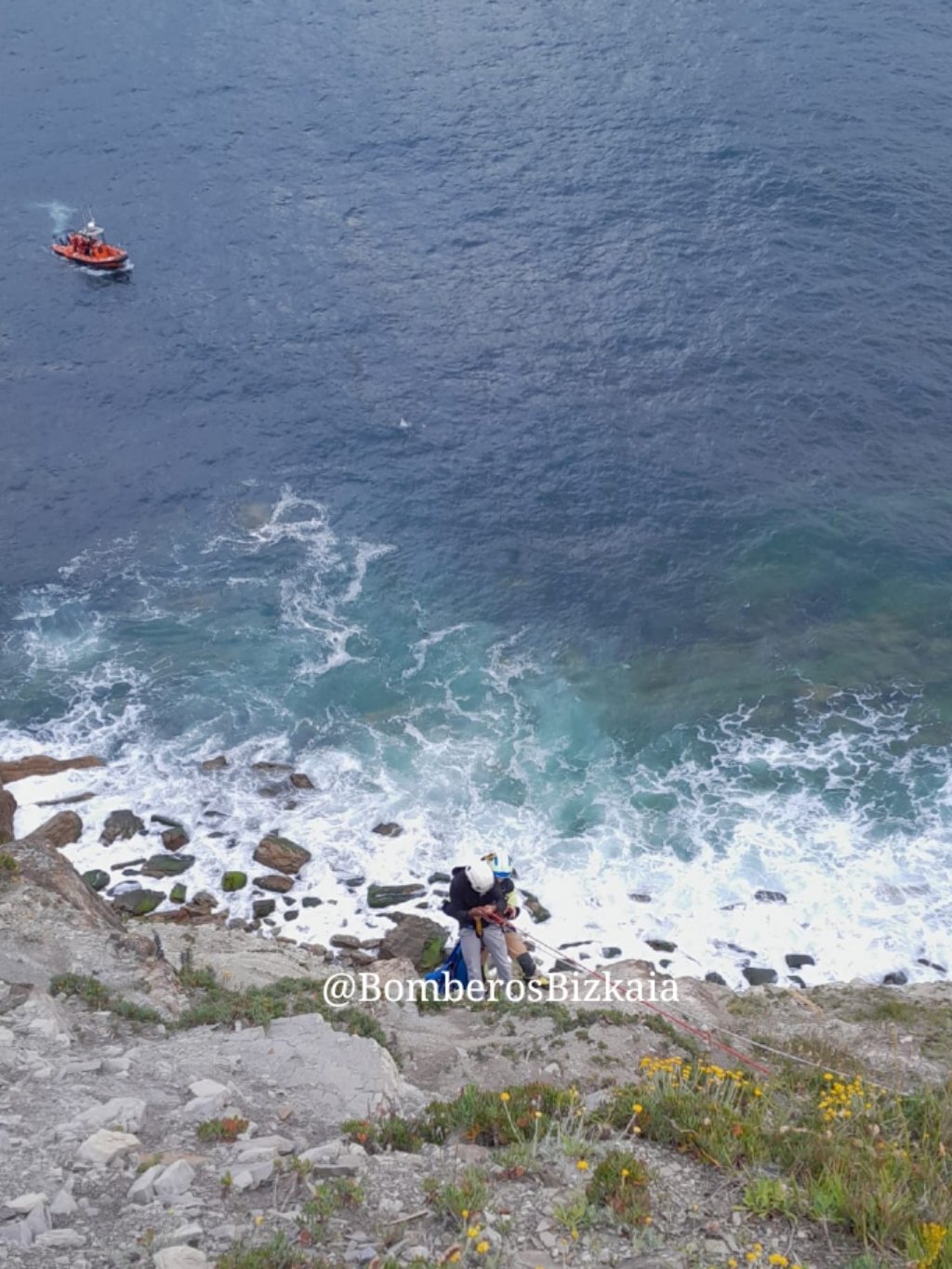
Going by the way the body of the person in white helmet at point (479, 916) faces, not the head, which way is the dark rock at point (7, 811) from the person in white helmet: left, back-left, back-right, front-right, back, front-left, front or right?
back-right

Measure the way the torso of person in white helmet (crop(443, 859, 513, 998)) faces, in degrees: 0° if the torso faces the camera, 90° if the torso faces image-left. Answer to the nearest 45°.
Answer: approximately 0°

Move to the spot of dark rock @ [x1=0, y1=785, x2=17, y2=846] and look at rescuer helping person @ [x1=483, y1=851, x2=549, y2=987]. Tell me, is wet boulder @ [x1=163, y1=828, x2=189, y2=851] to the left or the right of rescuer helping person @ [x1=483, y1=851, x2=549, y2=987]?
left

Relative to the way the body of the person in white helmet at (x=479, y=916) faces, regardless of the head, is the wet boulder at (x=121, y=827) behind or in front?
behind

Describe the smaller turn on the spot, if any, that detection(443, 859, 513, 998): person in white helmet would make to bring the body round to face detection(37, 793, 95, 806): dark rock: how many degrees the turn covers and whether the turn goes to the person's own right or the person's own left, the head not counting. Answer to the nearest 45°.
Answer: approximately 135° to the person's own right

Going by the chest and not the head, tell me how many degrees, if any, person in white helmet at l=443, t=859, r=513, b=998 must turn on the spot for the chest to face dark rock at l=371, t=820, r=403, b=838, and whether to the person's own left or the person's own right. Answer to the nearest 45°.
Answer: approximately 180°
